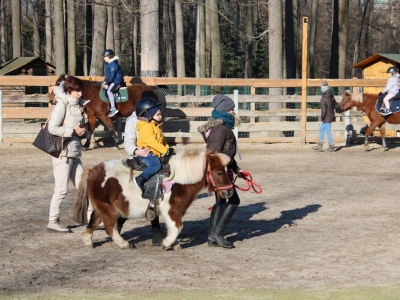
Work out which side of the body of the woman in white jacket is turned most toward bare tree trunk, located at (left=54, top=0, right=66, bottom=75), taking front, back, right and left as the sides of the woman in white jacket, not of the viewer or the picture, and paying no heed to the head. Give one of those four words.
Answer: left

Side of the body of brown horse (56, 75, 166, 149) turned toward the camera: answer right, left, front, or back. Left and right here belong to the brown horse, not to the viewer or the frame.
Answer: left

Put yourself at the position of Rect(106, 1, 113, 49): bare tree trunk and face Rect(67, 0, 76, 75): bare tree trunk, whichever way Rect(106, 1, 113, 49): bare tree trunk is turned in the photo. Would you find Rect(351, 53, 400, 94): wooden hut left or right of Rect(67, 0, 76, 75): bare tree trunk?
left

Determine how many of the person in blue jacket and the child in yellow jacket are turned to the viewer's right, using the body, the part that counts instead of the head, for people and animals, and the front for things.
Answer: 1

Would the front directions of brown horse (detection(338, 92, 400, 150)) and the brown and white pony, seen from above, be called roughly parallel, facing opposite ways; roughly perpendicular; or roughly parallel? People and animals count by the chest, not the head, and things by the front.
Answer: roughly parallel, facing opposite ways

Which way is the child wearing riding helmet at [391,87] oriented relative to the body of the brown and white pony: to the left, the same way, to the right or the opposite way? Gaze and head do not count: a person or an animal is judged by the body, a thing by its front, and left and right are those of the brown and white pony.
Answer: the opposite way

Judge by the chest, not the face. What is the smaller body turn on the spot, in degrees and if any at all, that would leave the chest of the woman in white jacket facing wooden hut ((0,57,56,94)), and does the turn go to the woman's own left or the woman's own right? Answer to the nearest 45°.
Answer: approximately 90° to the woman's own left

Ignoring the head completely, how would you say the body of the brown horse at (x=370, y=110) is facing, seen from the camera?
to the viewer's left

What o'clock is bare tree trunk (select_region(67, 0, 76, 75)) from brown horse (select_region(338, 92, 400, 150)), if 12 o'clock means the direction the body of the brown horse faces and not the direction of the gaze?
The bare tree trunk is roughly at 1 o'clock from the brown horse.

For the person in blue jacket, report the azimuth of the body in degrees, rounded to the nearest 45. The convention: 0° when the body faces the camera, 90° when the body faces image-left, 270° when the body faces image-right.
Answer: approximately 90°

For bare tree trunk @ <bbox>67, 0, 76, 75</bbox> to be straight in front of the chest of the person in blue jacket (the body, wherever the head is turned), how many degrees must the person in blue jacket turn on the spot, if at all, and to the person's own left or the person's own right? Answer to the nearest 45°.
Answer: approximately 90° to the person's own right

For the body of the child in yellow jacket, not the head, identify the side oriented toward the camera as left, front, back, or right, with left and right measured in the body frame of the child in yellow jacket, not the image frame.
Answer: right

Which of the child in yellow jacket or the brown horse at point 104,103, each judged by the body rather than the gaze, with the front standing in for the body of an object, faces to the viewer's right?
the child in yellow jacket

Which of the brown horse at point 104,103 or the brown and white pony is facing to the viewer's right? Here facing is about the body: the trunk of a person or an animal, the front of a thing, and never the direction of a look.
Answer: the brown and white pony

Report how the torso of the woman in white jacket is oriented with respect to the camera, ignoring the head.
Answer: to the viewer's right

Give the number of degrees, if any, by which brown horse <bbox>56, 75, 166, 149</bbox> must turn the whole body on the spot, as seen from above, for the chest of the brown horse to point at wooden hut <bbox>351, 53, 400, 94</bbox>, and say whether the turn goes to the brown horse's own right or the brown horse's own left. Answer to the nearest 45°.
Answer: approximately 135° to the brown horse's own right

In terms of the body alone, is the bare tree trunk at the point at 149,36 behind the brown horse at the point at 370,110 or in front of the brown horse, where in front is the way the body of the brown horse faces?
in front

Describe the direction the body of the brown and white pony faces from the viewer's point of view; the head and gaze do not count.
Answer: to the viewer's right

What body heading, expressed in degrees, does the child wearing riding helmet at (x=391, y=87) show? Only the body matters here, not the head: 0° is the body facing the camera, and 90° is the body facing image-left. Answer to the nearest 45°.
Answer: approximately 90°

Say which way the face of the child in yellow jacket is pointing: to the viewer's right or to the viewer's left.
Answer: to the viewer's right
